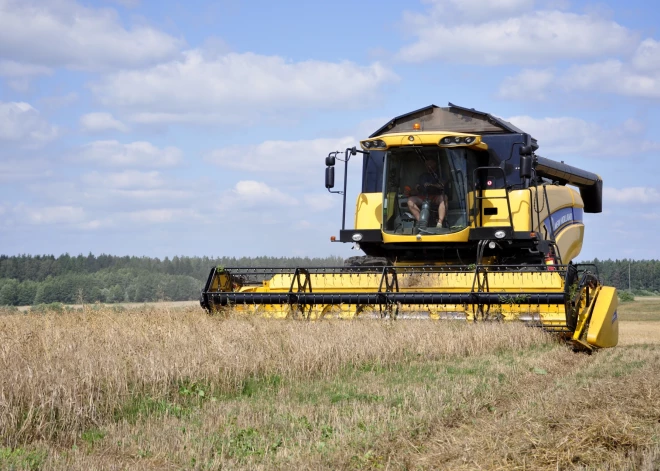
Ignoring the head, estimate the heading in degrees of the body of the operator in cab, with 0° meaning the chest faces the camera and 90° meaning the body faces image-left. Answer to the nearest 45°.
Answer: approximately 0°
